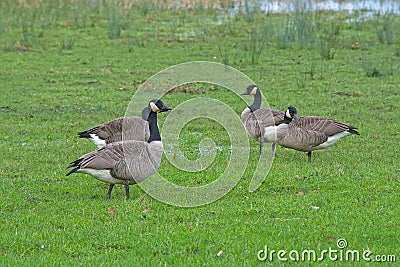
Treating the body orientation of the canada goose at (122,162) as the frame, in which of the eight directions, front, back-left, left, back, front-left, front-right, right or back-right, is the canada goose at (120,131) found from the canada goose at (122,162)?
left

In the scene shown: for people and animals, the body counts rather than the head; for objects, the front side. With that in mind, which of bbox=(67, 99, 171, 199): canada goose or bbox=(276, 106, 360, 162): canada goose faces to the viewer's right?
bbox=(67, 99, 171, 199): canada goose

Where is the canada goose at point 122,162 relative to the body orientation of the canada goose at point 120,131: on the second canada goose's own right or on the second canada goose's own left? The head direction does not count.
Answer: on the second canada goose's own right

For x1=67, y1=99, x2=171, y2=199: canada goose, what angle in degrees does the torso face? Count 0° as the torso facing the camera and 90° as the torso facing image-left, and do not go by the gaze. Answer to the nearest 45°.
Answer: approximately 270°

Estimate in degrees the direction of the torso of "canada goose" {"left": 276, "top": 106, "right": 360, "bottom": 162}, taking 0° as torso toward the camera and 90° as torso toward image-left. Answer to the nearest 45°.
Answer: approximately 90°

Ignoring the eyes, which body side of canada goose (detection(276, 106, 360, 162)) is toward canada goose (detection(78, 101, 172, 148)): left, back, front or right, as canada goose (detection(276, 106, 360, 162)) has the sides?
front

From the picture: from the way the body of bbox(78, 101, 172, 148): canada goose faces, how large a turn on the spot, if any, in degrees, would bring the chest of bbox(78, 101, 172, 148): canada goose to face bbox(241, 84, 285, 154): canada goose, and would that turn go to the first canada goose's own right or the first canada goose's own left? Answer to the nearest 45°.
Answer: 0° — it already faces it

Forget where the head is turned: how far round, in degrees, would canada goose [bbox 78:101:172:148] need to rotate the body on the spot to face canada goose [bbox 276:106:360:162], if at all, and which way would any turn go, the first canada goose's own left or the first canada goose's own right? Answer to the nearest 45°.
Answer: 0° — it already faces it

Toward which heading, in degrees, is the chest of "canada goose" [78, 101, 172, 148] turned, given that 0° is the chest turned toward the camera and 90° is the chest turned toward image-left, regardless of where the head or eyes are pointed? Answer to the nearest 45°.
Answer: approximately 270°

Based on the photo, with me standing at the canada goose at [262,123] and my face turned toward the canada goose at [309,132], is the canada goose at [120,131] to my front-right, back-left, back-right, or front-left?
back-right

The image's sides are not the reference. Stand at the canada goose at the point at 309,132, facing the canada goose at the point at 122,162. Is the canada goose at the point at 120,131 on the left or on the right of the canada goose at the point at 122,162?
right

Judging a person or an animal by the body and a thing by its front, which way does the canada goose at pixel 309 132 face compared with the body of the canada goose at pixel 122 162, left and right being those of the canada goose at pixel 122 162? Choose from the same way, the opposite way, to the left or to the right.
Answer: the opposite way

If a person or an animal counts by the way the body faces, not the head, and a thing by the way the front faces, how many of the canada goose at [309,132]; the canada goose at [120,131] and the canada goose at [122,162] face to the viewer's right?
2

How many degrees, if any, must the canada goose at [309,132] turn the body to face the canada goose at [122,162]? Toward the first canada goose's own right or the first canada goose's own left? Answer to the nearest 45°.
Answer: approximately 45° to the first canada goose's own left
